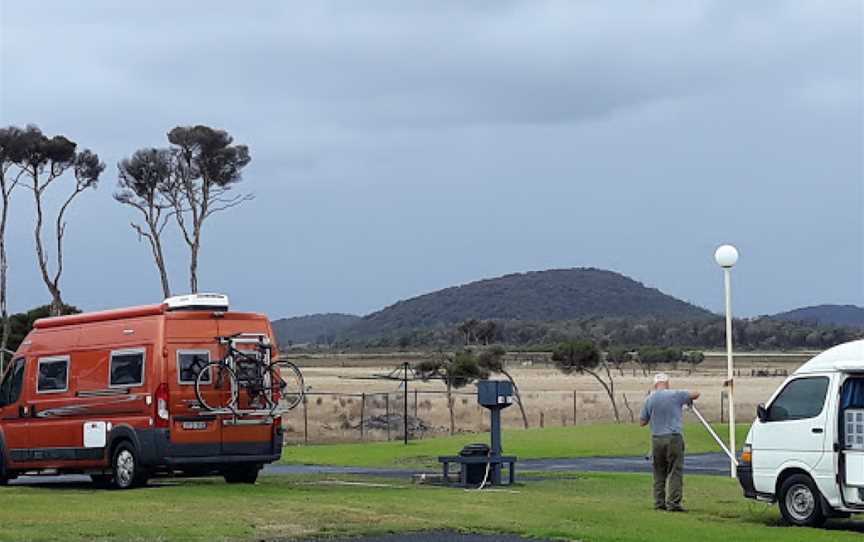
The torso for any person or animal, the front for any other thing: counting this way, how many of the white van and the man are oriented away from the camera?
1

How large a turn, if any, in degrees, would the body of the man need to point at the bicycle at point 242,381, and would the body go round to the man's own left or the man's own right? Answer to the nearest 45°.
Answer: approximately 90° to the man's own left

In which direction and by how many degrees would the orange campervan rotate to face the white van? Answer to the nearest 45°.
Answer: approximately 180°

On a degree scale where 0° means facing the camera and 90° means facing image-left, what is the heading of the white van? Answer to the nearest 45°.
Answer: approximately 90°

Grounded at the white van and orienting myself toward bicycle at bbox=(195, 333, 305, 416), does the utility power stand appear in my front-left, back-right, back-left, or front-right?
front-right

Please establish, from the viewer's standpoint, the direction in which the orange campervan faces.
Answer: facing away from the viewer and to the left of the viewer

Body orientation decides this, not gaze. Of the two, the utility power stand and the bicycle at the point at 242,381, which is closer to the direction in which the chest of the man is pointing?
the utility power stand

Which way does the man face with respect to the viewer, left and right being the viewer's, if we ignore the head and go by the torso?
facing away from the viewer

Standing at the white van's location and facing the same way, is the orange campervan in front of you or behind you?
in front

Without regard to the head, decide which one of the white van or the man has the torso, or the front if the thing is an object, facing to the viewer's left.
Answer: the white van

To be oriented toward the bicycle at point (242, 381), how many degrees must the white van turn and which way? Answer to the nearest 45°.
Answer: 0° — it already faces it

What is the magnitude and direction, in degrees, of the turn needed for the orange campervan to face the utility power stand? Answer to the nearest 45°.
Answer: approximately 135° to its right
